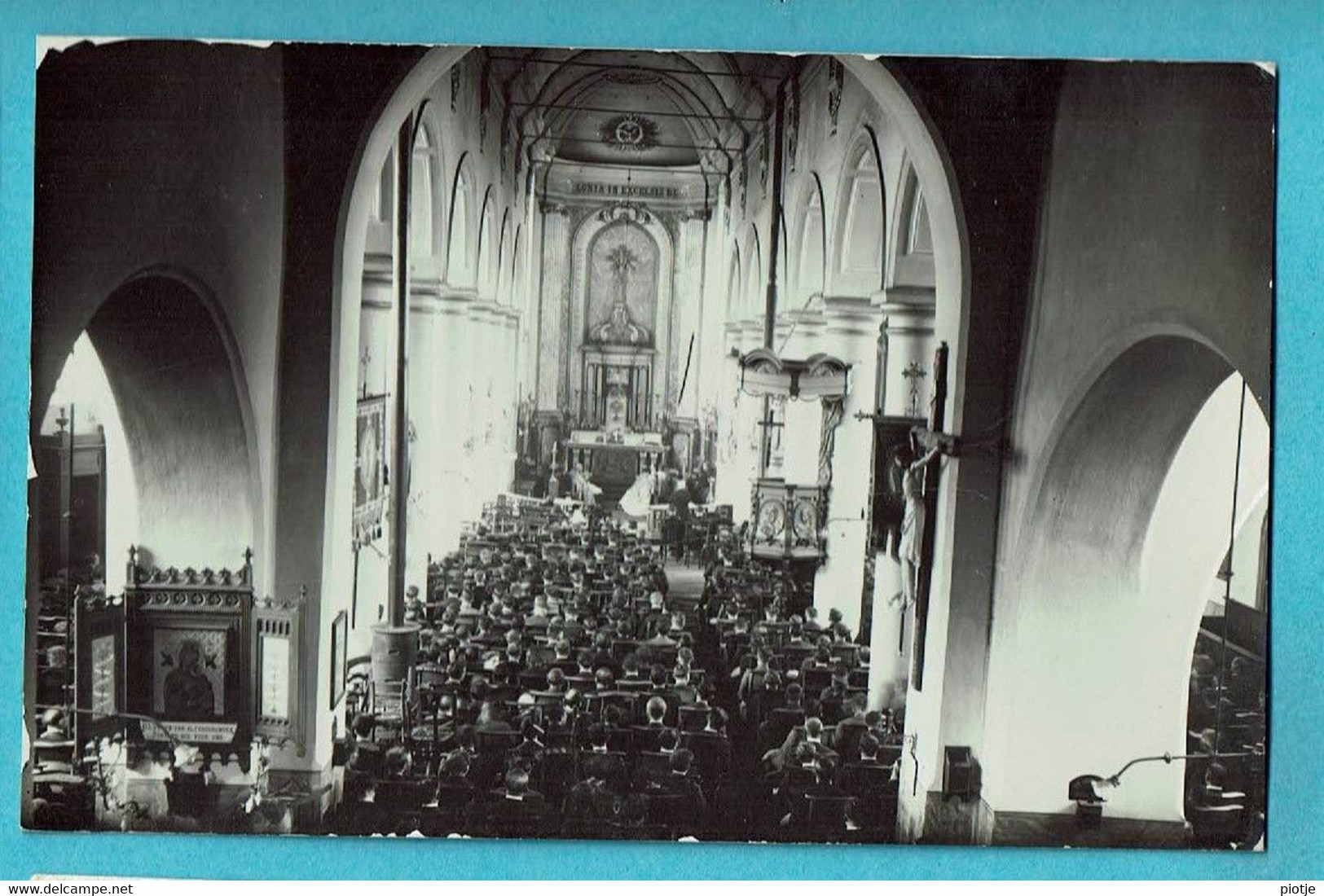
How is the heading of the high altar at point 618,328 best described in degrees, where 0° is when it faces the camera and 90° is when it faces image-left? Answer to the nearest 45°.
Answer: approximately 0°

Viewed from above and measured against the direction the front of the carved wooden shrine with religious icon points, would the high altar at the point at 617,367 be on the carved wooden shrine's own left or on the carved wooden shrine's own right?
on the carved wooden shrine's own left
